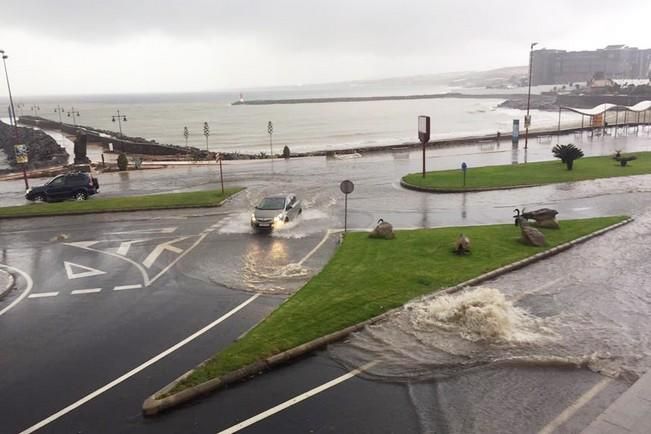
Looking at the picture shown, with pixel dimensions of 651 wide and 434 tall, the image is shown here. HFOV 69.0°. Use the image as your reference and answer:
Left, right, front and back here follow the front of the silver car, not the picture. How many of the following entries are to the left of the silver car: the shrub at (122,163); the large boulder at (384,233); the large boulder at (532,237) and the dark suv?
2

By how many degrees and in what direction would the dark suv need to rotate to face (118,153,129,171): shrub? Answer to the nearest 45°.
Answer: approximately 90° to its right

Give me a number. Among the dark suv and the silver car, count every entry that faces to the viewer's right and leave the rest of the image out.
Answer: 0

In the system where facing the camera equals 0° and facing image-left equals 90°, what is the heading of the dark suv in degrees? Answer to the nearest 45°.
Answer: approximately 90°

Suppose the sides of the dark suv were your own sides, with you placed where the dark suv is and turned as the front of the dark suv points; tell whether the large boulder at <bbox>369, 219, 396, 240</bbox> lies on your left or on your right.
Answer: on your left

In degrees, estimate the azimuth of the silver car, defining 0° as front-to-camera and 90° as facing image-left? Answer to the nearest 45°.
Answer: approximately 45°

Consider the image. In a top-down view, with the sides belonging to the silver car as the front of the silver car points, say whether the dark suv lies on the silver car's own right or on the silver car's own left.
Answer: on the silver car's own right

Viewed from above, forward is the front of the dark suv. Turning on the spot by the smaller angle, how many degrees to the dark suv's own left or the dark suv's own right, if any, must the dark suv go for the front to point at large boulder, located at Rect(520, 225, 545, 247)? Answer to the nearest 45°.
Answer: approximately 135° to the dark suv's own left

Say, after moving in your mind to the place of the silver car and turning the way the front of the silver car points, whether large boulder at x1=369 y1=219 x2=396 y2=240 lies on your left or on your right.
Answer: on your left

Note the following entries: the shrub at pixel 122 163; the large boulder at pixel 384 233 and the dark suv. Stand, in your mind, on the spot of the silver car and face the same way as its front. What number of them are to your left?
1

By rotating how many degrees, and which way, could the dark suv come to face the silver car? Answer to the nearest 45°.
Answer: approximately 135° to its left

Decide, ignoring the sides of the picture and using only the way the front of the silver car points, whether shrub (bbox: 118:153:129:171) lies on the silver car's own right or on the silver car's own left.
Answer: on the silver car's own right
